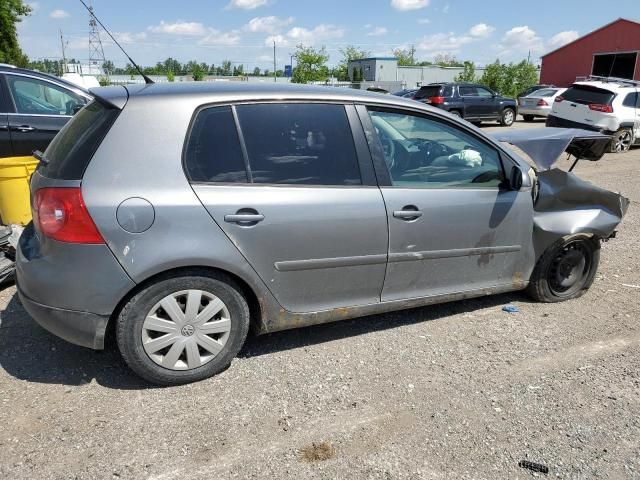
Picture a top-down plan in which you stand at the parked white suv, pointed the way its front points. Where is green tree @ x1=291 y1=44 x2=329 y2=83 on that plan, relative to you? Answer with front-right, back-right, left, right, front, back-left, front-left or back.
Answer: left

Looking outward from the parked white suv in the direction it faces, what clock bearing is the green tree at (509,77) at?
The green tree is roughly at 10 o'clock from the parked white suv.

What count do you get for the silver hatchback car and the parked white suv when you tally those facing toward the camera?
0

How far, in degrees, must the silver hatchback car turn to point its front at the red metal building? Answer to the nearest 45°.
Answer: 0° — it already faces it

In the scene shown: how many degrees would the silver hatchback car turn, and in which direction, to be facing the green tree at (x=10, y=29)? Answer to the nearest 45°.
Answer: approximately 90° to its left

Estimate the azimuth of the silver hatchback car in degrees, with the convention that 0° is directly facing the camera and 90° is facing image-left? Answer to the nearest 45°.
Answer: approximately 225°

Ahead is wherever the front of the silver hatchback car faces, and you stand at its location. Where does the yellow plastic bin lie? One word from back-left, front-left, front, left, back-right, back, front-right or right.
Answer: left

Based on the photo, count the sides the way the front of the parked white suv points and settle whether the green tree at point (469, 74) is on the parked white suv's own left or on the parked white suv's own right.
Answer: on the parked white suv's own left

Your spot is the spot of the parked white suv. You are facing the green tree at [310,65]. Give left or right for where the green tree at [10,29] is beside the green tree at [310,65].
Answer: left

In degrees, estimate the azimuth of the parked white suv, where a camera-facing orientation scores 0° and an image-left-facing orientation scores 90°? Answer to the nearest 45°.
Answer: approximately 225°
